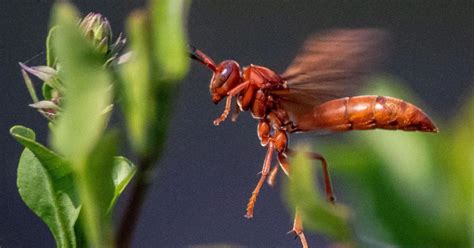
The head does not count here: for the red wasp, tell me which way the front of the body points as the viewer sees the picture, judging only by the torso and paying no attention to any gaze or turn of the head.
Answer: to the viewer's left
